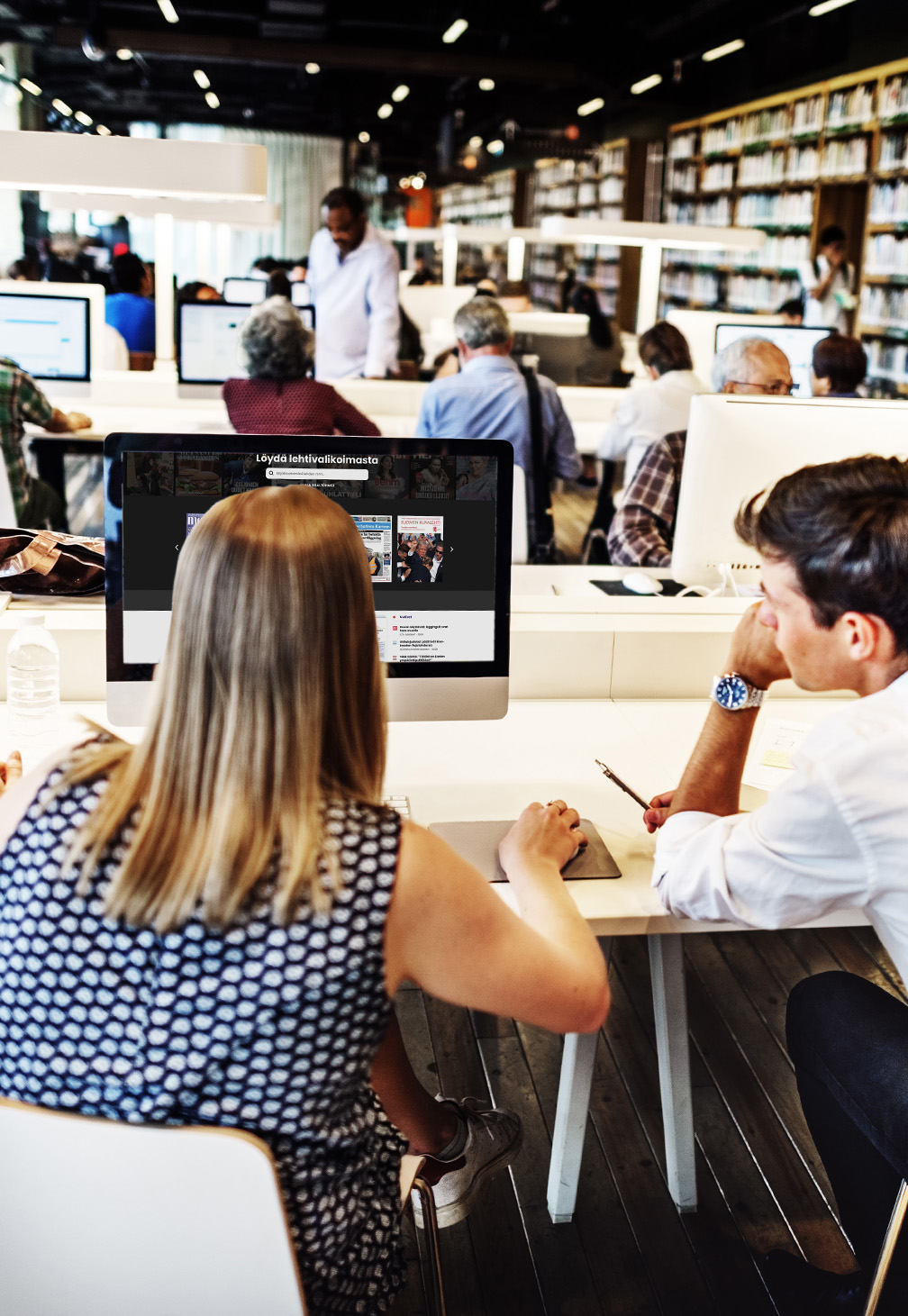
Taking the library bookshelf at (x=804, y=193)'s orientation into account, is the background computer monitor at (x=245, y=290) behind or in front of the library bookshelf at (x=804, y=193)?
in front

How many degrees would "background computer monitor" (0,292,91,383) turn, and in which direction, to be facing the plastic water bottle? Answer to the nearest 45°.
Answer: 0° — it already faces it

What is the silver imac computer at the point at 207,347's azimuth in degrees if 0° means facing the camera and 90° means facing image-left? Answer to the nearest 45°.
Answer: approximately 0°

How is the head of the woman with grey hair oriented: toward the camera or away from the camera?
away from the camera

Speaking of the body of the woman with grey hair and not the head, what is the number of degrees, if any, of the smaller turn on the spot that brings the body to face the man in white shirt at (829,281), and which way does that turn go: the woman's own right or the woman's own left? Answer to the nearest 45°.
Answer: approximately 45° to the woman's own right

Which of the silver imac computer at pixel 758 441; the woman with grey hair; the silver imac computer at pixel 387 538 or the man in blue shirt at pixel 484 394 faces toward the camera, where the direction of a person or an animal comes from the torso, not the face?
the silver imac computer at pixel 387 538

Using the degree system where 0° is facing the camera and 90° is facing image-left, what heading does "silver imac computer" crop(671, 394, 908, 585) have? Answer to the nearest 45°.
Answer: approximately 180°

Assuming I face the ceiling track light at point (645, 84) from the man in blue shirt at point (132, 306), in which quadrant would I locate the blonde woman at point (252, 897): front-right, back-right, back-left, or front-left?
back-right

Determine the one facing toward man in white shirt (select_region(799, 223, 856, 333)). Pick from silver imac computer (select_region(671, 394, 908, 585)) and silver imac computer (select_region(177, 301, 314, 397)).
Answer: silver imac computer (select_region(671, 394, 908, 585))

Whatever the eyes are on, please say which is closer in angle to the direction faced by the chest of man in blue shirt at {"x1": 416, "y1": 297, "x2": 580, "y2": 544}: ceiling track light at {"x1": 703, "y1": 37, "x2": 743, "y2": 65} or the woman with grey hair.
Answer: the ceiling track light

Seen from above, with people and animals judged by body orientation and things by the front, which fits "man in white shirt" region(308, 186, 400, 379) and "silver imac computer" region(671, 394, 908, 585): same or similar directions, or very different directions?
very different directions

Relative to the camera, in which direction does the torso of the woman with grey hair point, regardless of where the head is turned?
away from the camera

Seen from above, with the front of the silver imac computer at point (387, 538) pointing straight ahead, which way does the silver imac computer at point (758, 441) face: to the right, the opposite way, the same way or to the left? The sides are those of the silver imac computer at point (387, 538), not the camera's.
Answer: the opposite way
